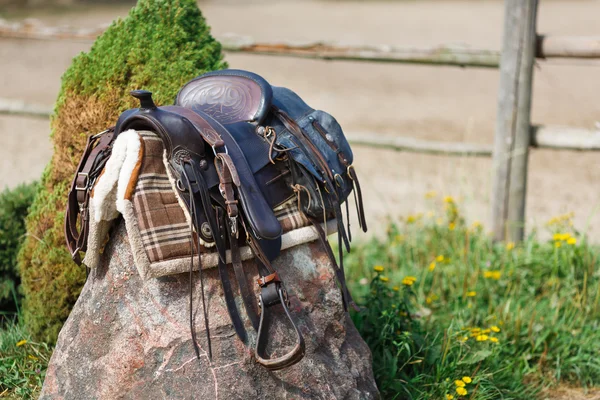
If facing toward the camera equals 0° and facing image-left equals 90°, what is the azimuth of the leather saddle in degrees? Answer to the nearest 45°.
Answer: approximately 45°
